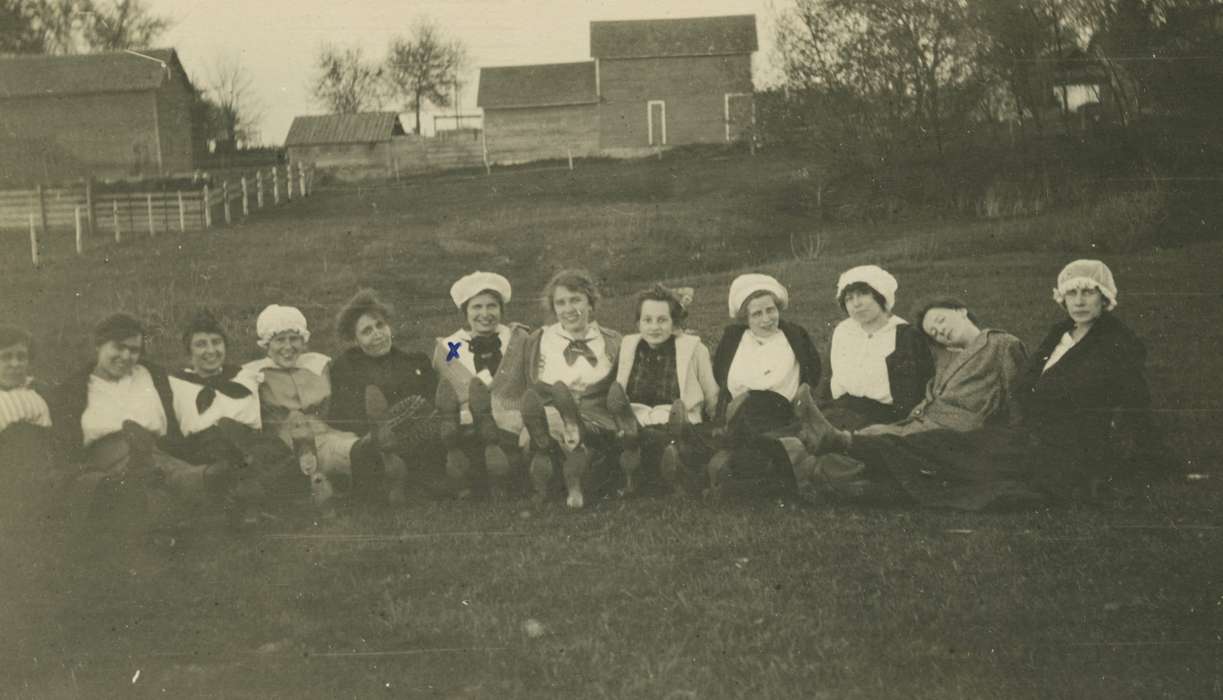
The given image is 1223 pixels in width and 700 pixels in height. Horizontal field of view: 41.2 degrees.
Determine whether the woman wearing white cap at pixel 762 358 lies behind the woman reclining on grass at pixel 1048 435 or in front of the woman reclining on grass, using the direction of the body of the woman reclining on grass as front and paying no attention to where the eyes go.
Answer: in front

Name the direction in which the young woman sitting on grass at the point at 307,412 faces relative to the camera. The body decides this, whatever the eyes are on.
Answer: toward the camera

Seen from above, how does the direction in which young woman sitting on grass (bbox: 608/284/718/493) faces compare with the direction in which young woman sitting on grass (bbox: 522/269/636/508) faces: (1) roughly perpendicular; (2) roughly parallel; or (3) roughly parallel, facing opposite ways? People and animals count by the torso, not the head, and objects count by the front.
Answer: roughly parallel

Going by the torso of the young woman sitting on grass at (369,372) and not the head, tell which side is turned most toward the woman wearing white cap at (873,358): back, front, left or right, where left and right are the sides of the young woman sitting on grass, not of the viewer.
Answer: left

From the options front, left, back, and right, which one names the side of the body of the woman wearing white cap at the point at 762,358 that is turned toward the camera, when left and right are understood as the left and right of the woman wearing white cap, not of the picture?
front
